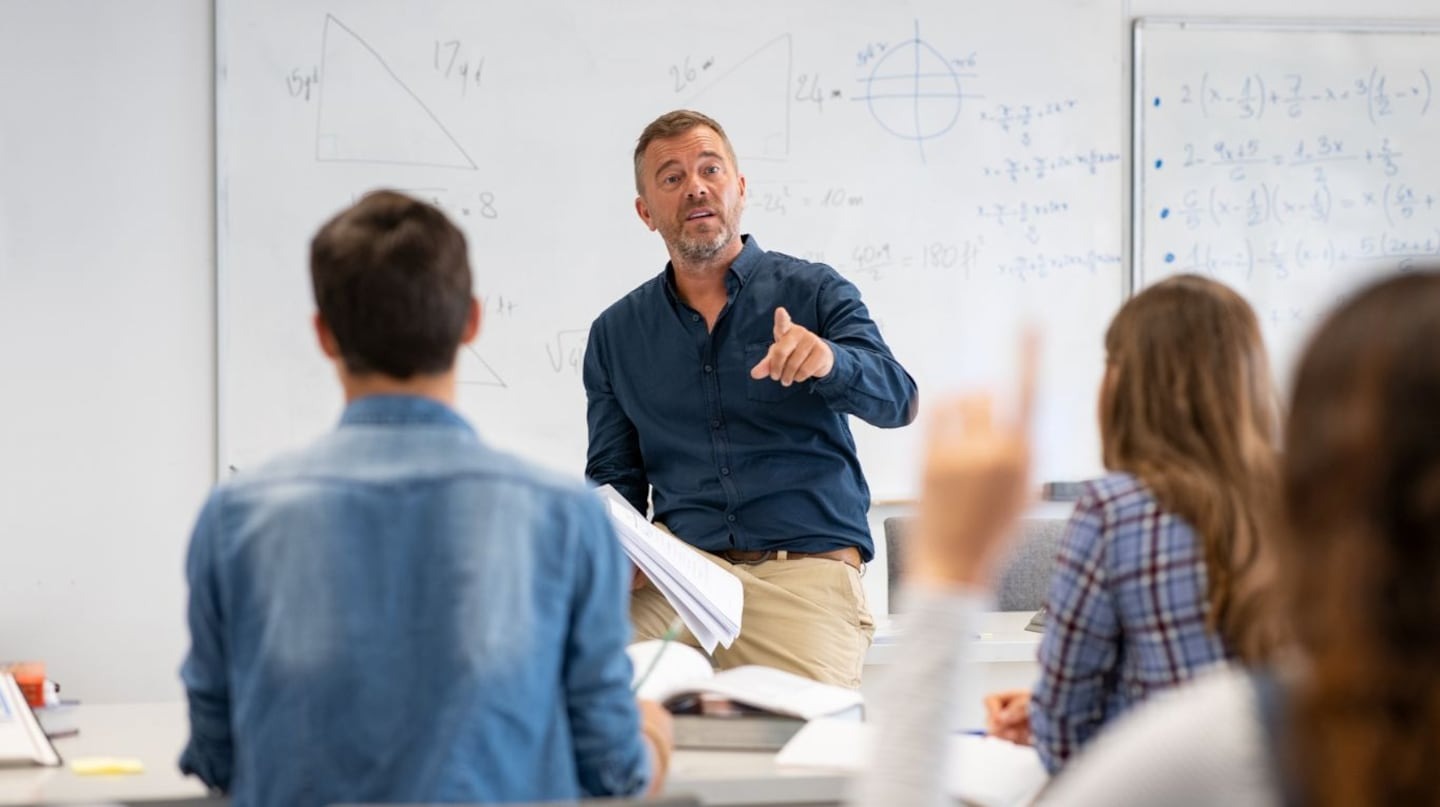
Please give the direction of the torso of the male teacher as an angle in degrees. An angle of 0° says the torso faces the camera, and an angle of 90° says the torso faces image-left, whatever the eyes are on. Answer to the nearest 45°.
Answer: approximately 0°

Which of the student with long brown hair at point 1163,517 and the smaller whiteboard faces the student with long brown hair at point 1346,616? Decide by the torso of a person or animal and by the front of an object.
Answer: the smaller whiteboard

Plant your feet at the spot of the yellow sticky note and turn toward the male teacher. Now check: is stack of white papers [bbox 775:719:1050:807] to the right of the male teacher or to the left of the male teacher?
right

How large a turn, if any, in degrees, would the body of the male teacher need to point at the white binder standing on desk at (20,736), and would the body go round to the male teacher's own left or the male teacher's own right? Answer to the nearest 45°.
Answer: approximately 45° to the male teacher's own right

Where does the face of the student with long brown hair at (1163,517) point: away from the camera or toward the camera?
away from the camera

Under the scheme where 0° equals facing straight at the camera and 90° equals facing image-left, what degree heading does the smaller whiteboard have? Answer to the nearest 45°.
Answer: approximately 0°

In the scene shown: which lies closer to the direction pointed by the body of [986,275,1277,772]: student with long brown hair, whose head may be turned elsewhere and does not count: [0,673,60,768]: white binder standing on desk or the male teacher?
the male teacher

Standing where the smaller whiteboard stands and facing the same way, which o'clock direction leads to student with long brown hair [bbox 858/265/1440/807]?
The student with long brown hair is roughly at 12 o'clock from the smaller whiteboard.

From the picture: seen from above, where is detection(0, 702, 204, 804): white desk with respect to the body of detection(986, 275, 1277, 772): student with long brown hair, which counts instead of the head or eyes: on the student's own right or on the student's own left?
on the student's own left

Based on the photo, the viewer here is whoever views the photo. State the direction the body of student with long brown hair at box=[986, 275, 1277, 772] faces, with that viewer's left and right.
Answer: facing away from the viewer and to the left of the viewer

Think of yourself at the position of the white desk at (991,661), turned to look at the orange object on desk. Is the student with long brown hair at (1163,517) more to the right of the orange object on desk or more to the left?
left

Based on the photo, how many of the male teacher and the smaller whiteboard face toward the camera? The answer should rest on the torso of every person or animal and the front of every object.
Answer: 2

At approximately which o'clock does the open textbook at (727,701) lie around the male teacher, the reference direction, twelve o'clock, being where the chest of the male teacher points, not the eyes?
The open textbook is roughly at 12 o'clock from the male teacher.
